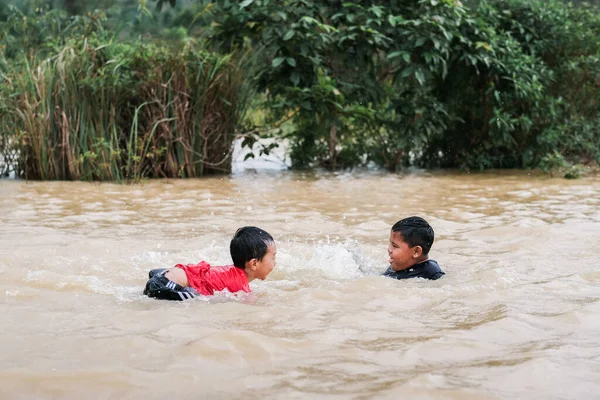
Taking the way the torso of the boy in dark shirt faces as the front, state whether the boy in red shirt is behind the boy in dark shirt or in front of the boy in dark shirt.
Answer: in front

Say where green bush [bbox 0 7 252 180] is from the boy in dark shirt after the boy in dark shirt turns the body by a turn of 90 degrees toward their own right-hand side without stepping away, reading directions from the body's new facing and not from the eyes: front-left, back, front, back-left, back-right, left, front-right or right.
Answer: front-left

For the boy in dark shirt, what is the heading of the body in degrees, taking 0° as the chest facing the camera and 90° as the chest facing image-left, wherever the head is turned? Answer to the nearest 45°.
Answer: approximately 90°
